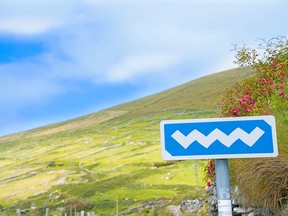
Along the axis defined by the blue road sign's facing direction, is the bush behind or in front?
behind

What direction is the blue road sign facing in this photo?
toward the camera
